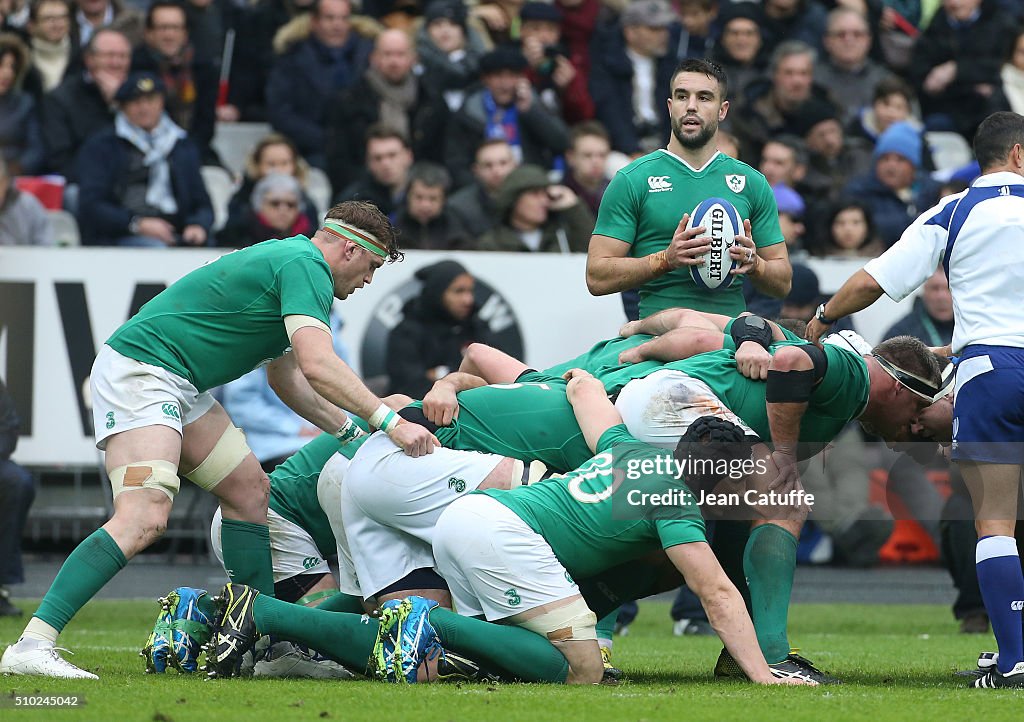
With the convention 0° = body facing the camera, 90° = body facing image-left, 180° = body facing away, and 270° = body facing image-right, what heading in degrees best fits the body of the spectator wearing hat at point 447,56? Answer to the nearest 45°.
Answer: approximately 0°

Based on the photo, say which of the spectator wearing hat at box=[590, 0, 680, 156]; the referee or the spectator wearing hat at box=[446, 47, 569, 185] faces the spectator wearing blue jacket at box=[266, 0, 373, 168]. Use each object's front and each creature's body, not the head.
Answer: the referee

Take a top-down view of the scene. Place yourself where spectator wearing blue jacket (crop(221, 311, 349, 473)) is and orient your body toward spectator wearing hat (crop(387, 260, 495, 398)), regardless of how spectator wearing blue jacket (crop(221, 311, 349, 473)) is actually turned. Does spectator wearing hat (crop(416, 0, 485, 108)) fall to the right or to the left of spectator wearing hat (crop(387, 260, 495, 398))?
left

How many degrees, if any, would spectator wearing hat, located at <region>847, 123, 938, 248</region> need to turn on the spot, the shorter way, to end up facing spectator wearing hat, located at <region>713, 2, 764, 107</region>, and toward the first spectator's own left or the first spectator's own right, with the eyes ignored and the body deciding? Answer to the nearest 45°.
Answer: approximately 135° to the first spectator's own right

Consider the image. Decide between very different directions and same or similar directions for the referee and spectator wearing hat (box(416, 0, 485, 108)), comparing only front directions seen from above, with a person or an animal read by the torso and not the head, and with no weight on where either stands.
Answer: very different directions

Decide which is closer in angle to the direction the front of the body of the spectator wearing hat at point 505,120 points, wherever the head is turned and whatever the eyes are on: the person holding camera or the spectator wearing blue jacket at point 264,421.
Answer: the spectator wearing blue jacket

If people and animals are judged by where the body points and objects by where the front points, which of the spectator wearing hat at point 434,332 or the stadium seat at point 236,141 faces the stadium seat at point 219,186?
the stadium seat at point 236,141

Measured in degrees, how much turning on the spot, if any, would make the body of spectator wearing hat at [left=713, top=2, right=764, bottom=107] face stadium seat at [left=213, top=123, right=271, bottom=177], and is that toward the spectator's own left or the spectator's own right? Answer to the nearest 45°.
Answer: approximately 90° to the spectator's own right

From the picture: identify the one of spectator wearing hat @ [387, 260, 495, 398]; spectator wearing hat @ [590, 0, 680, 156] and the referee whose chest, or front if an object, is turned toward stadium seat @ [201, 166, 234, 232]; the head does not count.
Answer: the referee

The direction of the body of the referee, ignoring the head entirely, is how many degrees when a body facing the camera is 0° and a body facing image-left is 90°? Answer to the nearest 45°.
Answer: approximately 135°

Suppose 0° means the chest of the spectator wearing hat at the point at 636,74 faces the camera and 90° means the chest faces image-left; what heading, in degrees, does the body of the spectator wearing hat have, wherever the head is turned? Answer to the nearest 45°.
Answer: approximately 315°
